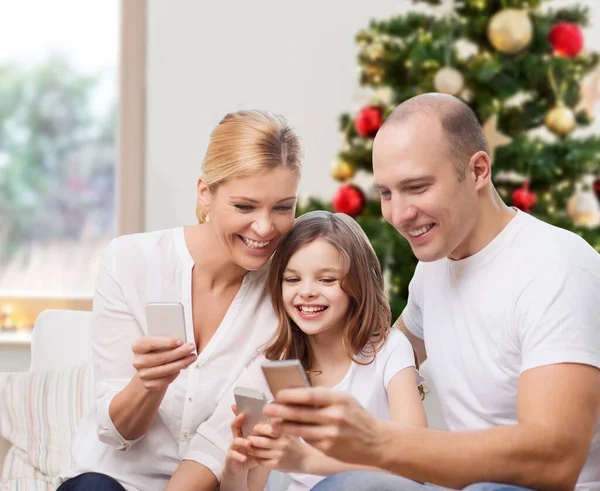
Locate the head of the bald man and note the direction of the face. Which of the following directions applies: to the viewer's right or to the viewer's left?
to the viewer's left

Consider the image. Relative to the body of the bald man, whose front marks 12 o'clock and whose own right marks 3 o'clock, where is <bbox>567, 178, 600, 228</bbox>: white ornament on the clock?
The white ornament is roughly at 5 o'clock from the bald man.

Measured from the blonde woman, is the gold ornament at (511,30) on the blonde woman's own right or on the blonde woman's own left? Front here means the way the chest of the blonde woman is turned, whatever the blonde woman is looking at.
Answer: on the blonde woman's own left

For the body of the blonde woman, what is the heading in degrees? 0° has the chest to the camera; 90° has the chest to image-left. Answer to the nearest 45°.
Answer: approximately 315°

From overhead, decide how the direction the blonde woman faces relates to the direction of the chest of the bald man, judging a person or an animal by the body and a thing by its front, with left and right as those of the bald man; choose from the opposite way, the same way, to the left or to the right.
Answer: to the left

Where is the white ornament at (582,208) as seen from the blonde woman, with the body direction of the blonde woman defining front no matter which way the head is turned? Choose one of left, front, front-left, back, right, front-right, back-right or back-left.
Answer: left

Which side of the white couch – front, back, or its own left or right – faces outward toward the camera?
front

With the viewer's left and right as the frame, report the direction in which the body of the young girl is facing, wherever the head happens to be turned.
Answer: facing the viewer and to the left of the viewer
